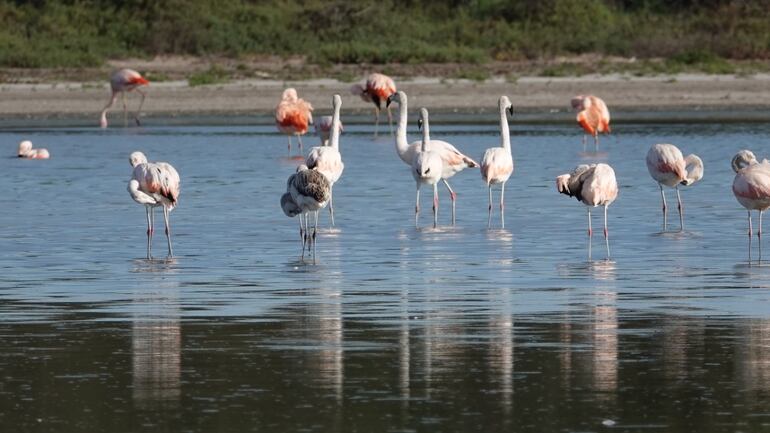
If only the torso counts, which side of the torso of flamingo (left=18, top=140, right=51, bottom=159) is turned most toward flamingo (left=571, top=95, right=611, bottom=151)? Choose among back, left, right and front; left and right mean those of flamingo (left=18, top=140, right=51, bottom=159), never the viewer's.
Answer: back

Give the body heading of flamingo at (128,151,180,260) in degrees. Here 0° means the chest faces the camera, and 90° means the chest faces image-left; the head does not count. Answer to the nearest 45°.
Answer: approximately 45°

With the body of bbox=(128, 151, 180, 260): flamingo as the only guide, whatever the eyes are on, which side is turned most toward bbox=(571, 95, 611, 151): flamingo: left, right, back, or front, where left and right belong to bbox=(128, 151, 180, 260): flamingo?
back

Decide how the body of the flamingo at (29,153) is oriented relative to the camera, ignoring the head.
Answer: to the viewer's left

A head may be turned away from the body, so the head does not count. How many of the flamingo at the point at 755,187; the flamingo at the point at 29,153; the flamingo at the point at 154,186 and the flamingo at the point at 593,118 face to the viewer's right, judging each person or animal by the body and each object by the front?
0

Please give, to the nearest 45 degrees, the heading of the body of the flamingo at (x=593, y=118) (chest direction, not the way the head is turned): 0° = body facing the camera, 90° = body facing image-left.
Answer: approximately 45°

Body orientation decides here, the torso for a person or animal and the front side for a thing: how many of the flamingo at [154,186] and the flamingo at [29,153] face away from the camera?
0

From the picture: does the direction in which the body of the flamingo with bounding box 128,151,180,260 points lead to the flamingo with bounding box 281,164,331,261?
no

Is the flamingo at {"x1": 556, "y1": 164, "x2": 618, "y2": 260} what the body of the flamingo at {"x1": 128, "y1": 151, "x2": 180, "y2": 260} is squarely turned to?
no

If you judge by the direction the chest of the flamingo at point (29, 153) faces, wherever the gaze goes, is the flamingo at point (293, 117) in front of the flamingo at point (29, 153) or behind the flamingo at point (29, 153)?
behind
